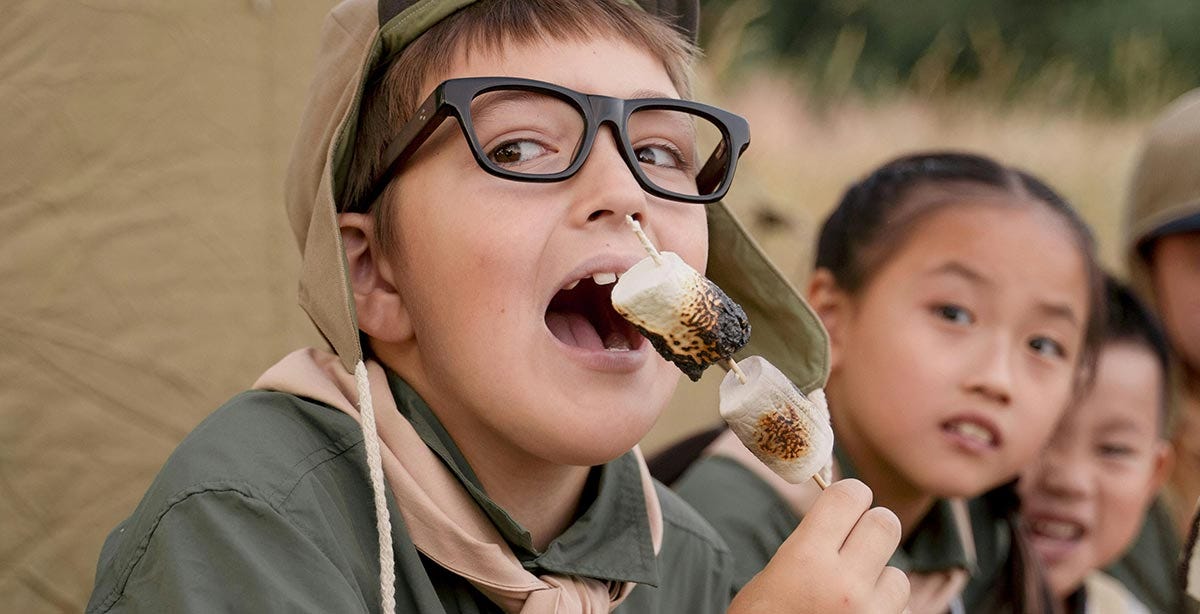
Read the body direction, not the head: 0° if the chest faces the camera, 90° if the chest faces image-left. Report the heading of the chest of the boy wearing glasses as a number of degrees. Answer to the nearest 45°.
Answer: approximately 315°

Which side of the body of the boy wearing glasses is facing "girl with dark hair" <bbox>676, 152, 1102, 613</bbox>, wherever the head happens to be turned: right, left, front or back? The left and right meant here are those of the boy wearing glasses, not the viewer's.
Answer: left

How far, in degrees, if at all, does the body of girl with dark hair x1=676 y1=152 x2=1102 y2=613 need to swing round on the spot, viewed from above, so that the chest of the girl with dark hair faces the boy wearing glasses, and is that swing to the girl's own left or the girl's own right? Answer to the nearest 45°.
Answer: approximately 90° to the girl's own right

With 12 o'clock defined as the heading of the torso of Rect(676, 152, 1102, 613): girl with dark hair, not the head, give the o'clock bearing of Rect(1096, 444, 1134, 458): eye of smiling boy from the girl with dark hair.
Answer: The eye of smiling boy is roughly at 9 o'clock from the girl with dark hair.

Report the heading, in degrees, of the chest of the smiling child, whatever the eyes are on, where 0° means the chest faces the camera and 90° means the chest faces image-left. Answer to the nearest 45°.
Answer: approximately 45°

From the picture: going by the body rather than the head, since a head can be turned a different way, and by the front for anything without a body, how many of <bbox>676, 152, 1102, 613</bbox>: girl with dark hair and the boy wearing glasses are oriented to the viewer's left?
0

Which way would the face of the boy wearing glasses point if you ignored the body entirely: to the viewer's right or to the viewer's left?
to the viewer's right
